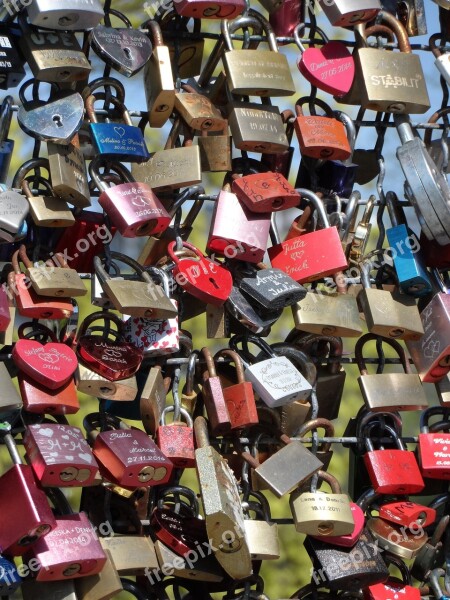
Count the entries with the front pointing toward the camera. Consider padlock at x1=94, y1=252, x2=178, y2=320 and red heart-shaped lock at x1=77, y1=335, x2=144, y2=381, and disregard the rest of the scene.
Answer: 2

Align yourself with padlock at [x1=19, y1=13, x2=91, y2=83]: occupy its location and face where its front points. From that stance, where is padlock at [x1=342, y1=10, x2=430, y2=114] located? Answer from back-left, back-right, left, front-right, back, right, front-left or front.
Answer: left

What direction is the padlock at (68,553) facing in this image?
toward the camera

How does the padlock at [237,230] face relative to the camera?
toward the camera

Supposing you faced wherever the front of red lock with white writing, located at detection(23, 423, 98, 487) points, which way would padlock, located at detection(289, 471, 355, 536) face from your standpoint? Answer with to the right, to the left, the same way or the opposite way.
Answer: the same way

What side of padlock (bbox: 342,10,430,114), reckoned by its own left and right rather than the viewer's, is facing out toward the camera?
front

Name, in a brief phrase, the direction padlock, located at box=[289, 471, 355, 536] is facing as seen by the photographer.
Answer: facing the viewer
